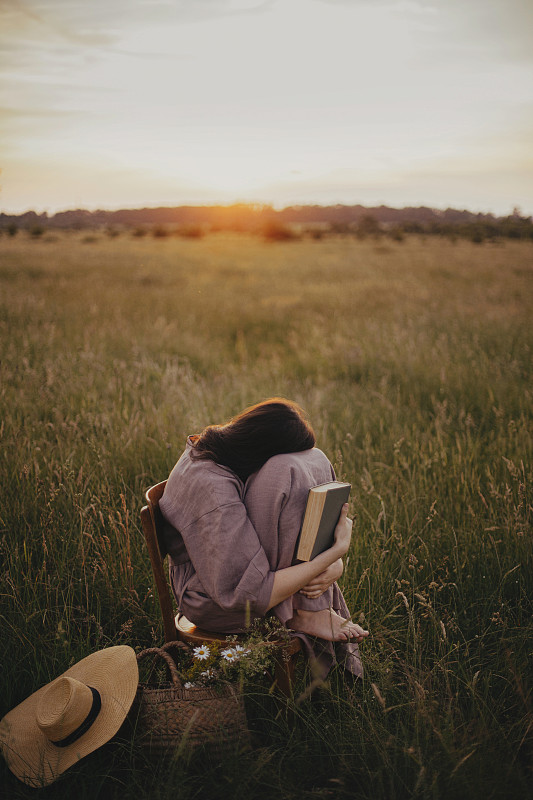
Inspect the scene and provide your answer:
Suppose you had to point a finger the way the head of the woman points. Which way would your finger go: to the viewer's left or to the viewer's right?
to the viewer's right

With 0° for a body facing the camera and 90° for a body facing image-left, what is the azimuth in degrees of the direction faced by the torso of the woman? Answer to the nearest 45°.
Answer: approximately 270°

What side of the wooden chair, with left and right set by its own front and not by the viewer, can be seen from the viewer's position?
right
